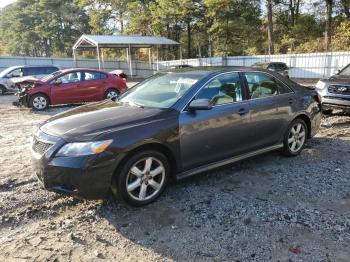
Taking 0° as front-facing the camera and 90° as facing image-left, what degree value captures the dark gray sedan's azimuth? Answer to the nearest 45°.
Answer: approximately 45°

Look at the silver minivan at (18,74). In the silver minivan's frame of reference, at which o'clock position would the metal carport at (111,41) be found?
The metal carport is roughly at 4 o'clock from the silver minivan.

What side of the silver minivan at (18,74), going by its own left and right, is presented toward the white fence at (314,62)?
back

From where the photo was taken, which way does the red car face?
to the viewer's left

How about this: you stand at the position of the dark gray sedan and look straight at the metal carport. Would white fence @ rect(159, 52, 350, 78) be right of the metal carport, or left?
right

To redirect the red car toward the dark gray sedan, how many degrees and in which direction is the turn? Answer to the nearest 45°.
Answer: approximately 90° to its left

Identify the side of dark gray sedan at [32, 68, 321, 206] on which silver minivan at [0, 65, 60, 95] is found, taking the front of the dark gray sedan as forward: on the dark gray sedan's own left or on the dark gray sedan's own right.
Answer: on the dark gray sedan's own right
